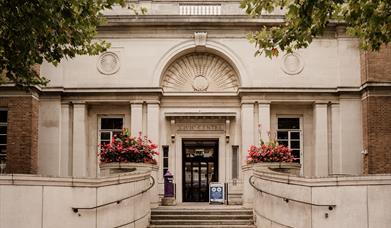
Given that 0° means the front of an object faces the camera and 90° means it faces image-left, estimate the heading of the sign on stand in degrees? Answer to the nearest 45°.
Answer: approximately 0°

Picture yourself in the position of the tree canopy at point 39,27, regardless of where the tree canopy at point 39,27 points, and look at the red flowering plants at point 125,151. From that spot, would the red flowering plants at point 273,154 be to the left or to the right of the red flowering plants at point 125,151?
right

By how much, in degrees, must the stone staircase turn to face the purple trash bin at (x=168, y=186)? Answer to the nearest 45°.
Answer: approximately 180°

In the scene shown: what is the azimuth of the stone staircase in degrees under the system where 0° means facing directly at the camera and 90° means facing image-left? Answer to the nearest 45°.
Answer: approximately 0°

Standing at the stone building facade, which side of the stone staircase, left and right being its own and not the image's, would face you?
back

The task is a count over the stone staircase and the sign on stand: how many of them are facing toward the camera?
2

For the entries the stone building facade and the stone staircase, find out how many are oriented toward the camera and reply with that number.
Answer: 2

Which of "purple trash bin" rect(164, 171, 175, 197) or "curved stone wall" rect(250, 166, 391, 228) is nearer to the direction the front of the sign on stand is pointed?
the curved stone wall
